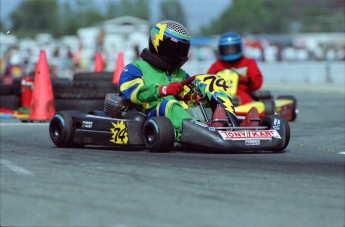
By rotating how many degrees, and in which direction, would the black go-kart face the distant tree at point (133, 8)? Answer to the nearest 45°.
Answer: approximately 135° to its left

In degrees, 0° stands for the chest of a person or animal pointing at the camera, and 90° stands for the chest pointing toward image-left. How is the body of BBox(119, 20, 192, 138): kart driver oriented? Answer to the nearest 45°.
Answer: approximately 315°

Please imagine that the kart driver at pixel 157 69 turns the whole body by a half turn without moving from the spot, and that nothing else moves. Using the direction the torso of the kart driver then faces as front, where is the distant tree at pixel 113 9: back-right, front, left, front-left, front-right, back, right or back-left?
front-right

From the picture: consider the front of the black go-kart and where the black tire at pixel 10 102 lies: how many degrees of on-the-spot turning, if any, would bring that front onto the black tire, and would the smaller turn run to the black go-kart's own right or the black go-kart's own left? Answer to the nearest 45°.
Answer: approximately 180°

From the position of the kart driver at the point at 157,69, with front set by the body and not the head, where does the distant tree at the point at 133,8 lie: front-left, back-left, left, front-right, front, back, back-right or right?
back-left

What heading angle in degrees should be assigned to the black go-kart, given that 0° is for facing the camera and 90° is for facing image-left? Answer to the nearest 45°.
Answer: approximately 315°

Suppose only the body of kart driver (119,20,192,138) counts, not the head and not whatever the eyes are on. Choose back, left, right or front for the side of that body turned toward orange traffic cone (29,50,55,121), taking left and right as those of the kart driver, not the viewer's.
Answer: back
